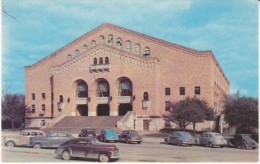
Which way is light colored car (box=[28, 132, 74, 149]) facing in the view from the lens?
facing to the left of the viewer

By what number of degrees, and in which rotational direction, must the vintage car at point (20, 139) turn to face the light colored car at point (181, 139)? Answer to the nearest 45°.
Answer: approximately 180°

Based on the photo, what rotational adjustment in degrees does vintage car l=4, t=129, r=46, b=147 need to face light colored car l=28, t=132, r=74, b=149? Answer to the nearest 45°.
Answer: approximately 135° to its left

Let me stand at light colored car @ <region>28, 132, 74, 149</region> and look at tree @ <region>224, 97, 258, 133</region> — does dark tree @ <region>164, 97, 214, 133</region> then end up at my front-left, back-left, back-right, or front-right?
front-left

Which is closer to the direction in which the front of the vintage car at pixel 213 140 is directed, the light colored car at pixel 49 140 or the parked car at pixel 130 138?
the parked car

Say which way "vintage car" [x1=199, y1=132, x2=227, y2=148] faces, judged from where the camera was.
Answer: facing away from the viewer and to the left of the viewer

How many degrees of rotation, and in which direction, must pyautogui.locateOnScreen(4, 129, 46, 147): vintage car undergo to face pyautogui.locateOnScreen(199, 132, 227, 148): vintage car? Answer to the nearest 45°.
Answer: approximately 180°

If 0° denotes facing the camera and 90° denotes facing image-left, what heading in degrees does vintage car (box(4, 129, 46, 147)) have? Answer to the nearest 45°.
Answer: approximately 90°
